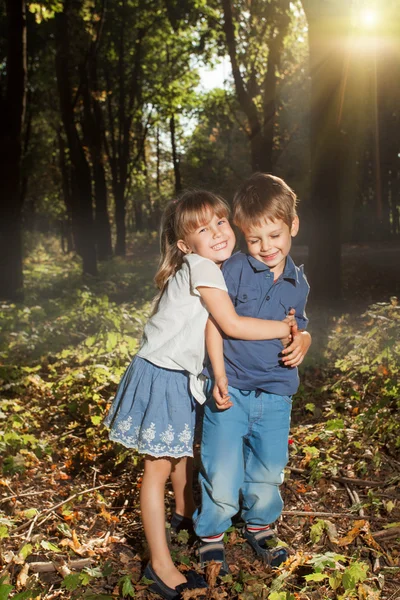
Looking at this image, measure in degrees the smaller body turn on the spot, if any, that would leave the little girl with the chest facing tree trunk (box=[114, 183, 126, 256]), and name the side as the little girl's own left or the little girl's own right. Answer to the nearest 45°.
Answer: approximately 90° to the little girl's own left

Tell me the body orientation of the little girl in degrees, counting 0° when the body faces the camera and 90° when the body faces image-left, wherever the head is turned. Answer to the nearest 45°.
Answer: approximately 270°

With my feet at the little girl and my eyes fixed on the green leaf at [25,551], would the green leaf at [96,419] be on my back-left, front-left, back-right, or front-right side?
front-right

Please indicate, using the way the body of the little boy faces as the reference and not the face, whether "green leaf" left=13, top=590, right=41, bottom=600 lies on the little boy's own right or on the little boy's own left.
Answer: on the little boy's own right

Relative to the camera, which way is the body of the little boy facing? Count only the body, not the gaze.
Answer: toward the camera

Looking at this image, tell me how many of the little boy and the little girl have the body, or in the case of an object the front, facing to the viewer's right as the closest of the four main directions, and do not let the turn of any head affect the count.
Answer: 1

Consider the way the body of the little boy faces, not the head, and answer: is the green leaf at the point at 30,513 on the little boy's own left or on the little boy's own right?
on the little boy's own right

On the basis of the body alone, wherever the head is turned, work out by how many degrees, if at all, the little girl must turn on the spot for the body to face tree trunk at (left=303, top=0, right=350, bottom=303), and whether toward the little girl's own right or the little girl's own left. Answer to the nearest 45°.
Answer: approximately 90° to the little girl's own left

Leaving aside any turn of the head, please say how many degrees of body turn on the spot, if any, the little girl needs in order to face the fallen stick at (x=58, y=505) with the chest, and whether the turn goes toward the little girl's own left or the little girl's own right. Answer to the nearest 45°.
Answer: approximately 135° to the little girl's own left

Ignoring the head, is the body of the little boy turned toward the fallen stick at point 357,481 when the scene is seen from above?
no

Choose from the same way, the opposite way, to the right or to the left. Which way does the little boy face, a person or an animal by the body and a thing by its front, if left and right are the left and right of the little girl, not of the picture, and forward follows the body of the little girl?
to the right
